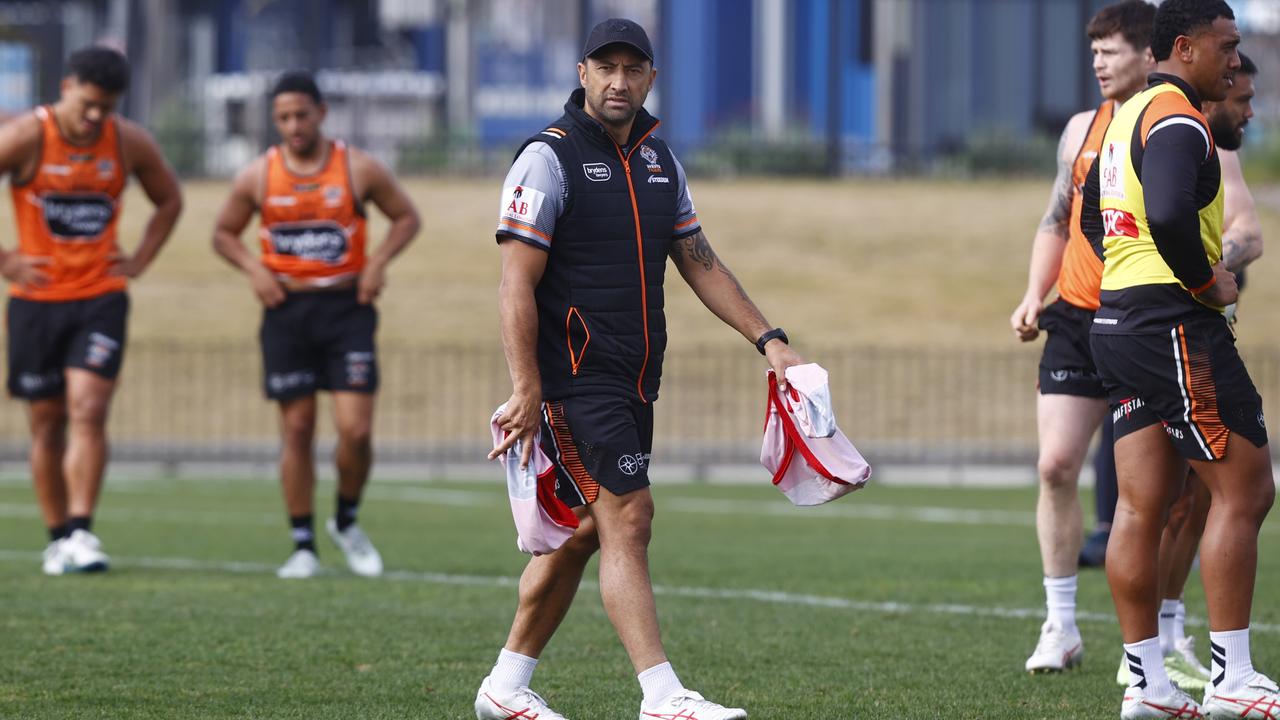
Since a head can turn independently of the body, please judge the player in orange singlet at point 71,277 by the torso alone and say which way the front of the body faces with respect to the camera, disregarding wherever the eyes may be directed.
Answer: toward the camera

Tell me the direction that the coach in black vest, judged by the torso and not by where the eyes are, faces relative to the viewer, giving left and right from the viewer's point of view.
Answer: facing the viewer and to the right of the viewer

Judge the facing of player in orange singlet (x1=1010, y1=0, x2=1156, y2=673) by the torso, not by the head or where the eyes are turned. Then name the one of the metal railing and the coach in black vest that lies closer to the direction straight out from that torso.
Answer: the coach in black vest

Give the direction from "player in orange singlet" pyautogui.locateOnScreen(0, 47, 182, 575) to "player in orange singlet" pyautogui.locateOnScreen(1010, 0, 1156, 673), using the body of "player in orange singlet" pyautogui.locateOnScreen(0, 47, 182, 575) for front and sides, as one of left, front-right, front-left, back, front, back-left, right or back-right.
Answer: front-left

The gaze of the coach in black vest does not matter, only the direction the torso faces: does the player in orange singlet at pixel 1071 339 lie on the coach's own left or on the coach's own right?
on the coach's own left

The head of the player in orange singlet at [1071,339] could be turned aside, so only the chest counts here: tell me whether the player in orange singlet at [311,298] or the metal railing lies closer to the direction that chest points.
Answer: the player in orange singlet

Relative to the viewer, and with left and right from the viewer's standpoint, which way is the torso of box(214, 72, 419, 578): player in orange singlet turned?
facing the viewer

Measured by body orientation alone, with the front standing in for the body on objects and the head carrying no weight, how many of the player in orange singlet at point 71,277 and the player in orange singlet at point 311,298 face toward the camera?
2

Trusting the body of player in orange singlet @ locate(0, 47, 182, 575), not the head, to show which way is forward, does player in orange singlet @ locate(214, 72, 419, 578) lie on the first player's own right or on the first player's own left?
on the first player's own left
